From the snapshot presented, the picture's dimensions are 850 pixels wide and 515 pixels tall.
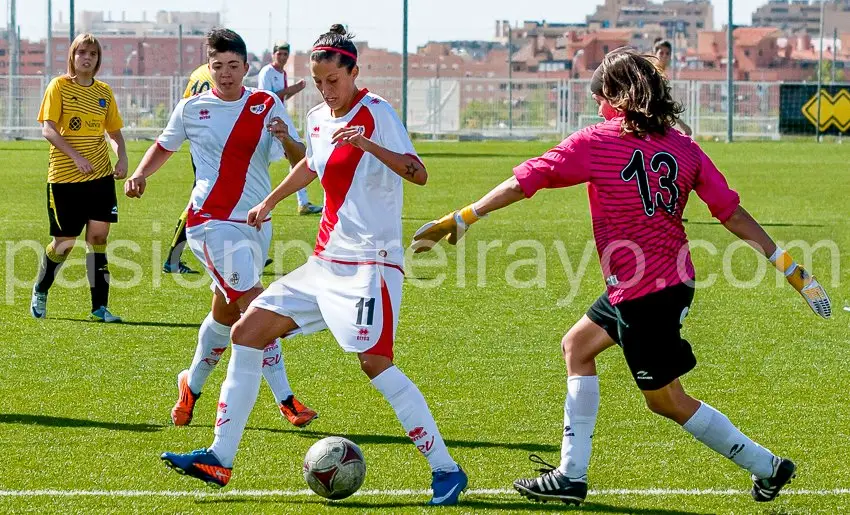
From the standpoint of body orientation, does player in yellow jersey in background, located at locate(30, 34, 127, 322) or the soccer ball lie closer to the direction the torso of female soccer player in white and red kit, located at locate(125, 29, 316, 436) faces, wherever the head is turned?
the soccer ball

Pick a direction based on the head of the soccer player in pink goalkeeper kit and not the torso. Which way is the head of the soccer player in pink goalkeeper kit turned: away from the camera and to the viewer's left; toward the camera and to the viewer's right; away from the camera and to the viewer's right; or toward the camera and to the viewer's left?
away from the camera and to the viewer's left

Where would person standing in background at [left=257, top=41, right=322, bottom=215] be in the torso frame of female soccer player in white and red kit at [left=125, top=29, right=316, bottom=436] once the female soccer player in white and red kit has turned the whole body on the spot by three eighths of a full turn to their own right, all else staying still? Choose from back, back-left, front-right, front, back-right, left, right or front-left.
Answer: front-right

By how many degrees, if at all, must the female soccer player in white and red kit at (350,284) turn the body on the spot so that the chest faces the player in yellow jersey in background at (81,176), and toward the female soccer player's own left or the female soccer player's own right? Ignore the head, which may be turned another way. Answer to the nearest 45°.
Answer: approximately 135° to the female soccer player's own right

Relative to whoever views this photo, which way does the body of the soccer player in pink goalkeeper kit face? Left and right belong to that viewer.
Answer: facing away from the viewer and to the left of the viewer

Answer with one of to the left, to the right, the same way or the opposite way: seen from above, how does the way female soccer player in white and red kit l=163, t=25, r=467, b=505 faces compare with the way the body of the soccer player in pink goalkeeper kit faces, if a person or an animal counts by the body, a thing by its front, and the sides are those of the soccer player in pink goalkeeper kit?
to the left

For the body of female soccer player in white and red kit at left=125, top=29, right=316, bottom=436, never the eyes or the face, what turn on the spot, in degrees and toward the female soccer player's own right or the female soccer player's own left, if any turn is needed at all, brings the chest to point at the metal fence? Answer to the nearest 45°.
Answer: approximately 180°

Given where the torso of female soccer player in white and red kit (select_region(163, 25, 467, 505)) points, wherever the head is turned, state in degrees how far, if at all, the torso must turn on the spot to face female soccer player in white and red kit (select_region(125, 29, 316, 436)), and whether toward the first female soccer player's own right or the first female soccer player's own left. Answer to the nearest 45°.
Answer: approximately 135° to the first female soccer player's own right

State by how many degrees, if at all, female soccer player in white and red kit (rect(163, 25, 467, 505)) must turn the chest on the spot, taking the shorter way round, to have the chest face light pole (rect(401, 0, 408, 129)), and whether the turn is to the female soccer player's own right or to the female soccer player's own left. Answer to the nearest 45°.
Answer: approximately 135° to the female soccer player's own right

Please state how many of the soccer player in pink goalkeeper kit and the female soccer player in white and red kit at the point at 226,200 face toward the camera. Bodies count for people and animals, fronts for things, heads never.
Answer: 1

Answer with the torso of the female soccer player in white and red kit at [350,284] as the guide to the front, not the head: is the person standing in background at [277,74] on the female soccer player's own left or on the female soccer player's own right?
on the female soccer player's own right

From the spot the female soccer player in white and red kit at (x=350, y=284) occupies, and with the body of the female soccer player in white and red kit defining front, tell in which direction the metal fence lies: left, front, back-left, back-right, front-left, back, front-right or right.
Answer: back-right
